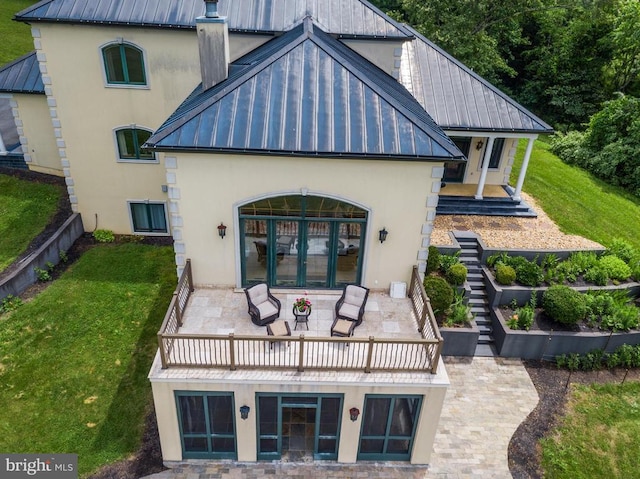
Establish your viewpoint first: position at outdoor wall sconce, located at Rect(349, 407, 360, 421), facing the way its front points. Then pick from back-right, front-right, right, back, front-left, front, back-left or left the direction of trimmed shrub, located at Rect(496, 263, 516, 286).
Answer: back-left

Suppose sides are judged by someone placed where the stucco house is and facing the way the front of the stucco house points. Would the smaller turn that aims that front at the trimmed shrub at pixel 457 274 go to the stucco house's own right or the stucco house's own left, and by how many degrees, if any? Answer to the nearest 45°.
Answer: approximately 90° to the stucco house's own left

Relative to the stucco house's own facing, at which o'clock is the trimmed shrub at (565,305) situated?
The trimmed shrub is roughly at 9 o'clock from the stucco house.

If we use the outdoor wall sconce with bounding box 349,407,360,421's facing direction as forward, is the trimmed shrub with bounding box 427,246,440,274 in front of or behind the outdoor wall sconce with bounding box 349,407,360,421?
behind

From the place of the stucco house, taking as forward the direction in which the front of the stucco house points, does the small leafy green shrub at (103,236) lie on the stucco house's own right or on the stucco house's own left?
on the stucco house's own right

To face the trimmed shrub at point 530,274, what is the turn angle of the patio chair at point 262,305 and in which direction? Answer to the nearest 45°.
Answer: approximately 45° to its left

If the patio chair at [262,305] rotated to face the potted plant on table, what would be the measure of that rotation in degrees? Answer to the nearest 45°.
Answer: approximately 45° to its left

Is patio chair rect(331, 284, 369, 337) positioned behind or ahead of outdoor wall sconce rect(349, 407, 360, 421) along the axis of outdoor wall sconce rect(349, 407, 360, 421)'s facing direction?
behind

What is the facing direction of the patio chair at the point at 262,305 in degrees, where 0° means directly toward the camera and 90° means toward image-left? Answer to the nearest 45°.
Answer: approximately 315°

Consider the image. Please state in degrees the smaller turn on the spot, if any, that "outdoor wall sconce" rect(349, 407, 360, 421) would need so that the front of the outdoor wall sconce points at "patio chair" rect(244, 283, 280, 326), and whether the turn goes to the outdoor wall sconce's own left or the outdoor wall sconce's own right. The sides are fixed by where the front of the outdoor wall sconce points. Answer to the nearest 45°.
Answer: approximately 135° to the outdoor wall sconce's own right

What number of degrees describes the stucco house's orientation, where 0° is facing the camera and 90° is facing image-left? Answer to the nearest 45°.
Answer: approximately 0°
